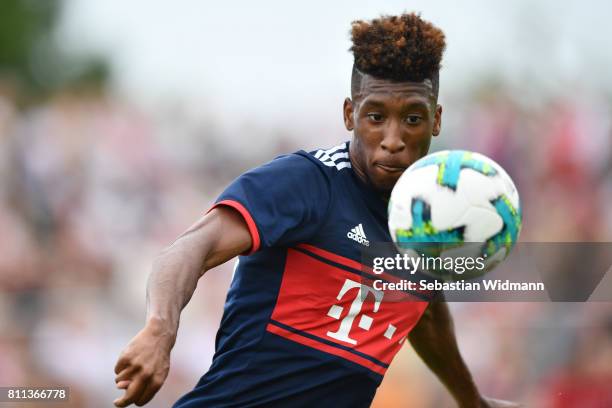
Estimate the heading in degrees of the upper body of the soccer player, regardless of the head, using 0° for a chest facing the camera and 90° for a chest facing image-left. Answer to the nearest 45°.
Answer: approximately 315°

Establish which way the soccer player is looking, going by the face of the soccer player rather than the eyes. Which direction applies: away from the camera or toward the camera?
toward the camera

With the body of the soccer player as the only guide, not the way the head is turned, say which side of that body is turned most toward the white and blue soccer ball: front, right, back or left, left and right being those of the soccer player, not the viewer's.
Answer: front
